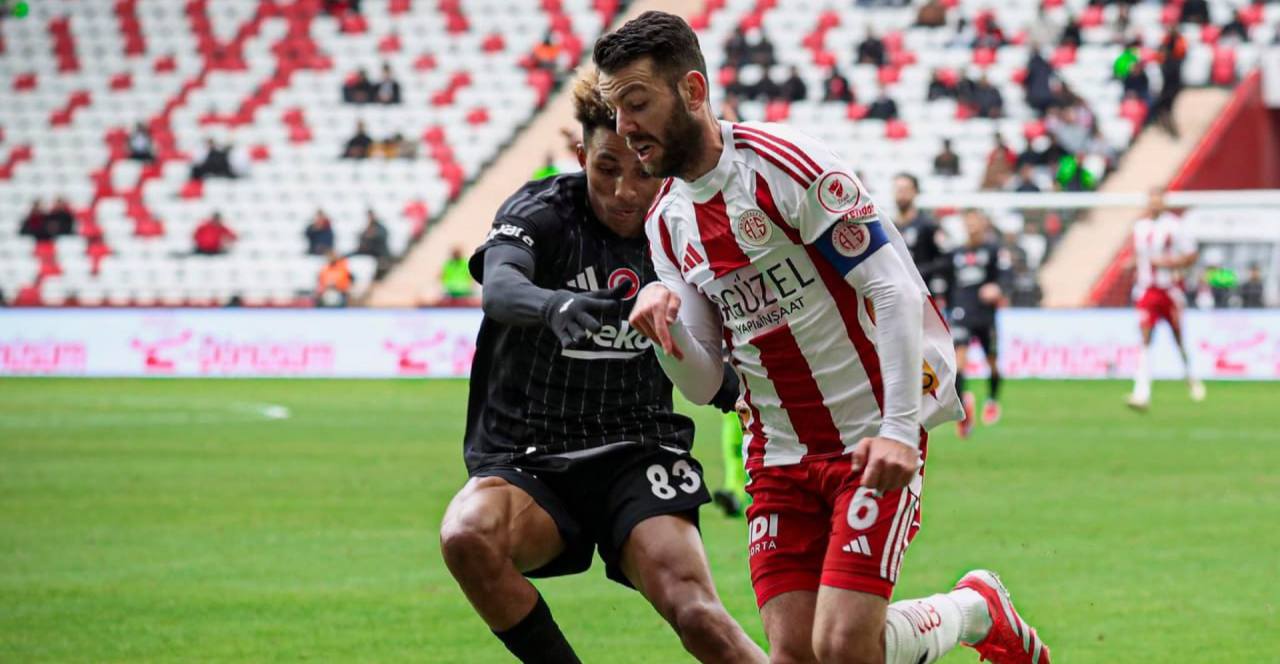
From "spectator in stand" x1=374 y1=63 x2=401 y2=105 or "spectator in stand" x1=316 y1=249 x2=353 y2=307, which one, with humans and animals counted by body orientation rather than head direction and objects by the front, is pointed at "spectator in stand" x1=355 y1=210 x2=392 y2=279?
"spectator in stand" x1=374 y1=63 x2=401 y2=105

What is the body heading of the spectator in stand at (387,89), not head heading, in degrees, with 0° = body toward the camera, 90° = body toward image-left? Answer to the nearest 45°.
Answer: approximately 0°

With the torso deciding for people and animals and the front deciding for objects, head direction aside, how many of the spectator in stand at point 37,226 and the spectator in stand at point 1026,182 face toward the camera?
2

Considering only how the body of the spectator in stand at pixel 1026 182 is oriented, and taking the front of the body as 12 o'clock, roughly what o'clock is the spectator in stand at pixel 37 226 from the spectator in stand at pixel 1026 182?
the spectator in stand at pixel 37 226 is roughly at 3 o'clock from the spectator in stand at pixel 1026 182.

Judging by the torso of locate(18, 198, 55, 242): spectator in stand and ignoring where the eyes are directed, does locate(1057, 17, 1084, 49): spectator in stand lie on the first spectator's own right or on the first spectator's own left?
on the first spectator's own left

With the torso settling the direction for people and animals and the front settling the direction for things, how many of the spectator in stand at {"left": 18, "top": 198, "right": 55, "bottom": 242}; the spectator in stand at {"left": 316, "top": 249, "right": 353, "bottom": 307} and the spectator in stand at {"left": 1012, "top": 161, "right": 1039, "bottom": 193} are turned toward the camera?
3

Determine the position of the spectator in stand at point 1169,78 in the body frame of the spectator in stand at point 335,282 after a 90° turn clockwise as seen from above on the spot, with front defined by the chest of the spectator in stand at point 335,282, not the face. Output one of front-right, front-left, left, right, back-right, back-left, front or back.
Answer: back

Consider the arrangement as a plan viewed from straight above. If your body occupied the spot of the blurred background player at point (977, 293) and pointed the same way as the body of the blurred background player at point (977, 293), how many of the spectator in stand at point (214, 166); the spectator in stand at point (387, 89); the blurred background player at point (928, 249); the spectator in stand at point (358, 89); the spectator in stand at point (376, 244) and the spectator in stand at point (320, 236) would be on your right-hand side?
5

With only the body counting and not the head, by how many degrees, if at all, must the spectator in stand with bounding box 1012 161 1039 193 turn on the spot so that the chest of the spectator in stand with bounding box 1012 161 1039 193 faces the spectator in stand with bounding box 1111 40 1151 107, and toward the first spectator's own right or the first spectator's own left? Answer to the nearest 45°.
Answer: approximately 135° to the first spectator's own left

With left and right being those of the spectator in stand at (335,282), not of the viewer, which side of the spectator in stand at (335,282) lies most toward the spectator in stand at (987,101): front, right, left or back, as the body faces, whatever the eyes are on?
left

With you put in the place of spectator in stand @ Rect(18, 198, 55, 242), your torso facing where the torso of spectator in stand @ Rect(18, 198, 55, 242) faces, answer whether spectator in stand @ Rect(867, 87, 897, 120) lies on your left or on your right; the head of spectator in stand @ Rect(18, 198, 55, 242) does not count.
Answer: on your left
